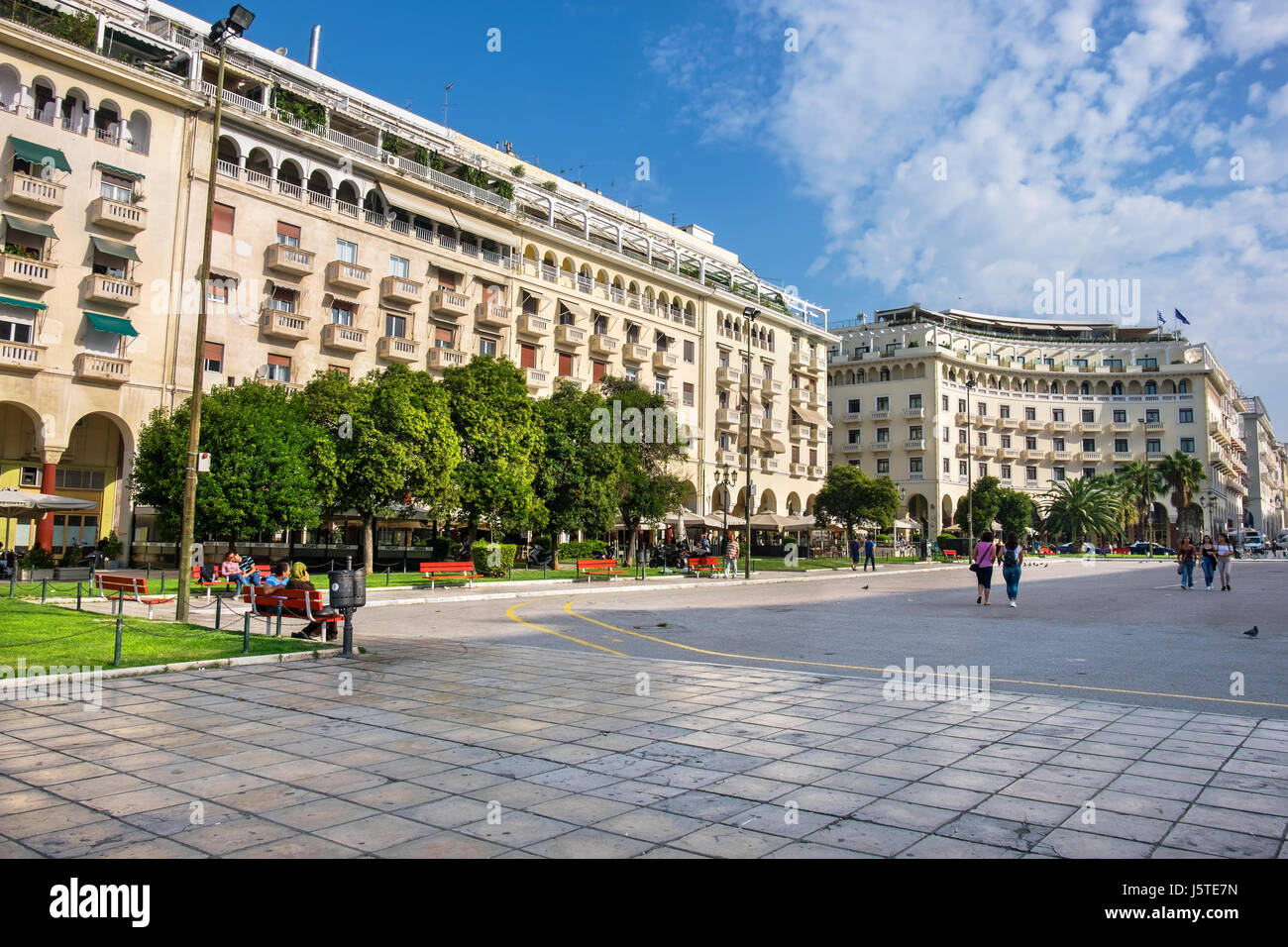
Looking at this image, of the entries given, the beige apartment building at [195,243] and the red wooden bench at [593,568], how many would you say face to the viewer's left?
0

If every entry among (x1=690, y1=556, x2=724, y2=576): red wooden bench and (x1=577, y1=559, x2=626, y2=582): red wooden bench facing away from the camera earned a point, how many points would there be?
0

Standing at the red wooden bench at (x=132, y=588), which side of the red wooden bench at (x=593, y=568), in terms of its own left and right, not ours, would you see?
right

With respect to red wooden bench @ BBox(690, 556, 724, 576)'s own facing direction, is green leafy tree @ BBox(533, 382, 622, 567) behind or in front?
behind

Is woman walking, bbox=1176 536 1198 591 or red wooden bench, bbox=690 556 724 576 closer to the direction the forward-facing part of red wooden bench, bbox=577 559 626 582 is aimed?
the woman walking
